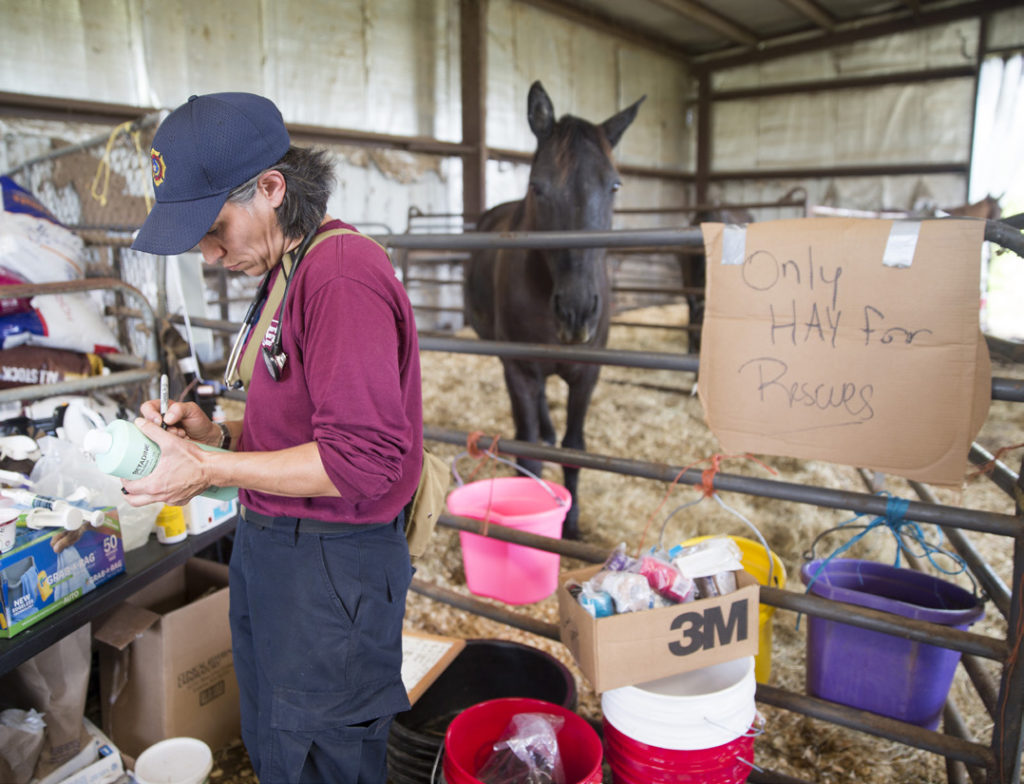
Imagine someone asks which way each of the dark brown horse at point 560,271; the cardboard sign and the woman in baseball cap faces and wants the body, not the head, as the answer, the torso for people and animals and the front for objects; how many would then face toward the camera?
2

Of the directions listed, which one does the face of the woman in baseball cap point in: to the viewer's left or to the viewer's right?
to the viewer's left

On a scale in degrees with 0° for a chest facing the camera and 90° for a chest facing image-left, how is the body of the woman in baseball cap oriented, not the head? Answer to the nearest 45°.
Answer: approximately 90°

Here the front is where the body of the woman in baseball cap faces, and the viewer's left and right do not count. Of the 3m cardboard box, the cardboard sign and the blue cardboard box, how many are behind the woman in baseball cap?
2

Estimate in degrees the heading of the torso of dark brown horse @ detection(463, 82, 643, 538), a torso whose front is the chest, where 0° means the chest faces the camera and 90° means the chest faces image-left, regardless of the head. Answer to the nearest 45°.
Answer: approximately 0°

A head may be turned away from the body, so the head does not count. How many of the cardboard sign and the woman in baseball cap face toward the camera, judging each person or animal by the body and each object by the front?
1

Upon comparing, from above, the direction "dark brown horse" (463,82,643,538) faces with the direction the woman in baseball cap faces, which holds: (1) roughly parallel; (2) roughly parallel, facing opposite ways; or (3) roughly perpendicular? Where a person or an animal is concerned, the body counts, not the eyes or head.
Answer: roughly perpendicular

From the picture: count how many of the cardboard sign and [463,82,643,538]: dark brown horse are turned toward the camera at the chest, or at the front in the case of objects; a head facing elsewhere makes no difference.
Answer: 2

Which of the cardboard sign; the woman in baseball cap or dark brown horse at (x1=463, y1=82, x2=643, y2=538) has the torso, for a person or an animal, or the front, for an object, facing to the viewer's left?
the woman in baseball cap

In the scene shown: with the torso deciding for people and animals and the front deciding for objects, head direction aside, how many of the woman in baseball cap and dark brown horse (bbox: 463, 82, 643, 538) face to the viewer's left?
1

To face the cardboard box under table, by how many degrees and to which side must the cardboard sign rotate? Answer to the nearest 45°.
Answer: approximately 90° to its right
